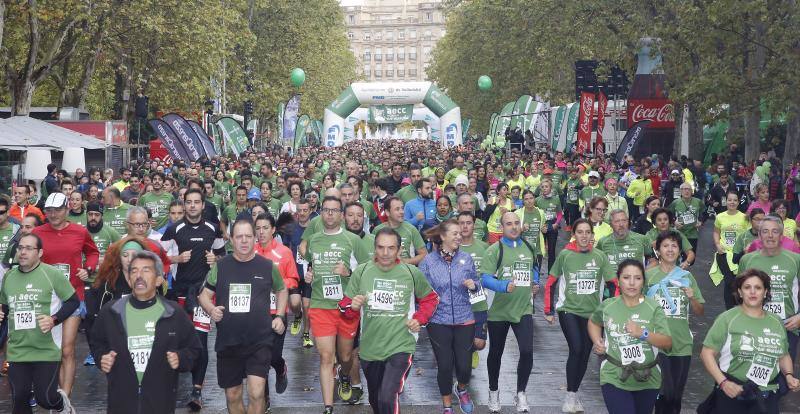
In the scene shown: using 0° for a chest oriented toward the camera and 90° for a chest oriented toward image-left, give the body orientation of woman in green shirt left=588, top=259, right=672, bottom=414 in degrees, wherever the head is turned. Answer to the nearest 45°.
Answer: approximately 0°

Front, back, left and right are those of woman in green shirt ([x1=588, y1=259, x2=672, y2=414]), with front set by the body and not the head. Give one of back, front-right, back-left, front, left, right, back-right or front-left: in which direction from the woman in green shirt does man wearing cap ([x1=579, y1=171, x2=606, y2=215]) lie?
back

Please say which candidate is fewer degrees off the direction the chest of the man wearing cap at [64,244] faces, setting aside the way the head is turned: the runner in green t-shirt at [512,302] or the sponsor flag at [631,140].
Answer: the runner in green t-shirt

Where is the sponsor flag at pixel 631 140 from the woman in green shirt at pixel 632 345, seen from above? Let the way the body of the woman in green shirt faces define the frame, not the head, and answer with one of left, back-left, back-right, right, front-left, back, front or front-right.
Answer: back

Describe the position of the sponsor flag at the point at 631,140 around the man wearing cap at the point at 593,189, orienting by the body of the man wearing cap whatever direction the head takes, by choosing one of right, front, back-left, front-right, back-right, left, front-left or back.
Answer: back
